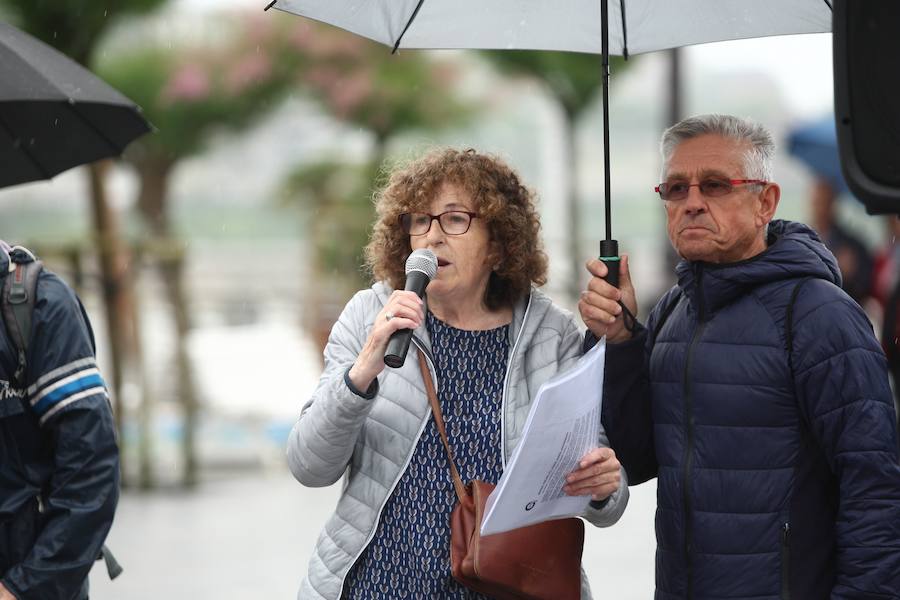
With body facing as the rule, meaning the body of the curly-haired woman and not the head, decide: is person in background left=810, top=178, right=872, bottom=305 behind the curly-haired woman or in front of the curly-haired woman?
behind

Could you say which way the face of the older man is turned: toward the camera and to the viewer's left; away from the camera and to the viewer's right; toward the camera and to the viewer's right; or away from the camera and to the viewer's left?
toward the camera and to the viewer's left

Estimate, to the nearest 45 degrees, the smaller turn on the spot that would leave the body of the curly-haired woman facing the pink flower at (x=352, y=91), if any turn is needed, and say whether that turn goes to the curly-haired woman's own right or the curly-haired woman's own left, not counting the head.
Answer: approximately 180°

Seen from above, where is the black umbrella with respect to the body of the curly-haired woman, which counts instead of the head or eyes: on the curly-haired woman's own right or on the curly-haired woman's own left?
on the curly-haired woman's own right

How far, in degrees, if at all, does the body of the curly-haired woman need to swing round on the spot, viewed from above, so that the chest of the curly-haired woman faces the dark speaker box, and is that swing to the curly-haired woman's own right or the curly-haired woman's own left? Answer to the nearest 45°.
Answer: approximately 45° to the curly-haired woman's own left

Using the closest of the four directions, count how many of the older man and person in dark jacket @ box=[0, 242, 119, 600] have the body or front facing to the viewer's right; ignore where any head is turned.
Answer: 0

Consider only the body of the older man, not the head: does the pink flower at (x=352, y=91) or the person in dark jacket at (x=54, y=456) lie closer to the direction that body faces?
the person in dark jacket
